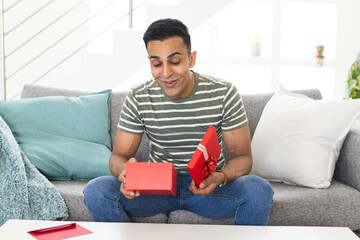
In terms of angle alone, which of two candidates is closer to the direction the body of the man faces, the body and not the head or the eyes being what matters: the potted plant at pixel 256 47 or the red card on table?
the red card on table

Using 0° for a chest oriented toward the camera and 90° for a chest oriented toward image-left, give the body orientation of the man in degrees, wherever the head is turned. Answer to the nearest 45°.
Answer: approximately 0°

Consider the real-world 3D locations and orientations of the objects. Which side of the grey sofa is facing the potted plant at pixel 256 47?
back

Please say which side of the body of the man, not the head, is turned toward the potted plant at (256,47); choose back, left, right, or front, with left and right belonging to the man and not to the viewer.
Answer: back
